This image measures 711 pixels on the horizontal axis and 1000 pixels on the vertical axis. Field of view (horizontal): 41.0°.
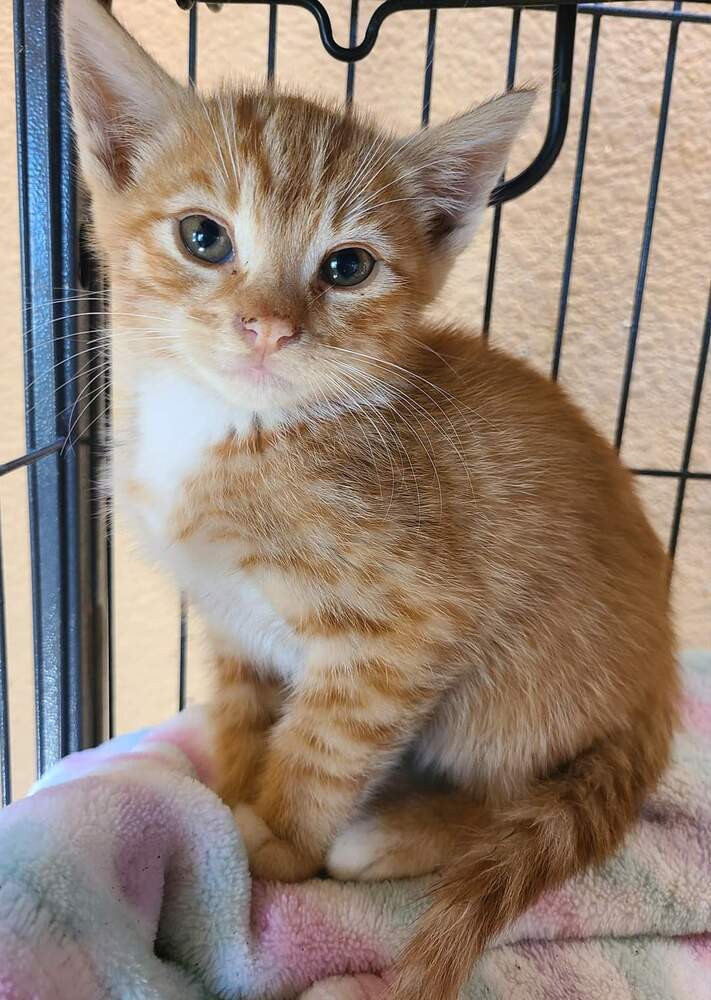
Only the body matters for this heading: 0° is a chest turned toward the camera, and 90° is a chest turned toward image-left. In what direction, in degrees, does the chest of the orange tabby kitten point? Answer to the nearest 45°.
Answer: approximately 45°
